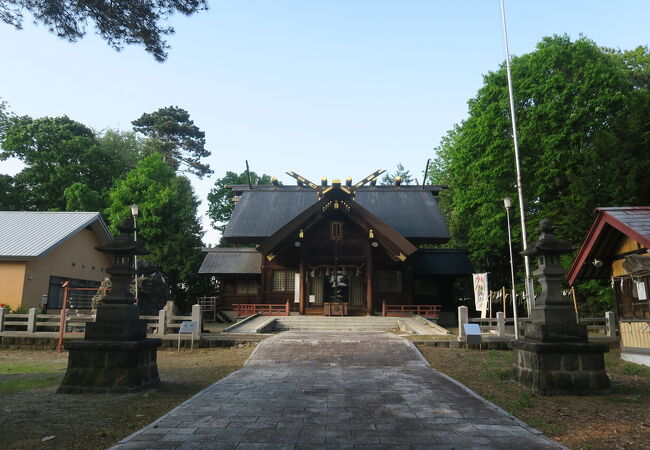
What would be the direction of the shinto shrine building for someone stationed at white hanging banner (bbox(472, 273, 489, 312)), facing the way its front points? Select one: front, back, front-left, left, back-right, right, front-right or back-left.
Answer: back-right

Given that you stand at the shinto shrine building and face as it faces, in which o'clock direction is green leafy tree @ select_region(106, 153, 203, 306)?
The green leafy tree is roughly at 4 o'clock from the shinto shrine building.

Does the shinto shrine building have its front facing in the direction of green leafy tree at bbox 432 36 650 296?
no

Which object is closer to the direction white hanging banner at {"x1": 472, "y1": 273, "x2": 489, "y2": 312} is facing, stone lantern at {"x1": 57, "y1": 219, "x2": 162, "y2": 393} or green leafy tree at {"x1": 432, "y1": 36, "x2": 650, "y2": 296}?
the stone lantern

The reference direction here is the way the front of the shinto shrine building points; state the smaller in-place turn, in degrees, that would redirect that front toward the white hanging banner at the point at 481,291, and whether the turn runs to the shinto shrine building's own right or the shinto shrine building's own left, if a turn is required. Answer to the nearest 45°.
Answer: approximately 45° to the shinto shrine building's own left

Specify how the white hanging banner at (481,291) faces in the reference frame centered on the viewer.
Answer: facing the viewer

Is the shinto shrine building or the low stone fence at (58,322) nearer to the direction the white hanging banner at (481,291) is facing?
the low stone fence

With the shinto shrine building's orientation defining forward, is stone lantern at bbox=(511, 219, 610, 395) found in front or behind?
in front

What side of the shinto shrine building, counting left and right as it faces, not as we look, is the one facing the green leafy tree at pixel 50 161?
right

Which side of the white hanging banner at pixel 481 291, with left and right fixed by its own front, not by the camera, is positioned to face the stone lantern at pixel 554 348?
front

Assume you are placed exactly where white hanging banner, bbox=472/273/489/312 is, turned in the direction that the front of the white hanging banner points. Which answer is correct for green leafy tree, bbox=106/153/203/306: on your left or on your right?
on your right

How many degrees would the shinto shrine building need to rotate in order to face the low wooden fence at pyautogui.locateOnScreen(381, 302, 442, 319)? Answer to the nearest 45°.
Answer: approximately 90° to its left

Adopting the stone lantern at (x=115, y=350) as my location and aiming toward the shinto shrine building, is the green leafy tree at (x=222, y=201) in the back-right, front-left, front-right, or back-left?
front-left

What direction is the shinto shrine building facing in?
toward the camera

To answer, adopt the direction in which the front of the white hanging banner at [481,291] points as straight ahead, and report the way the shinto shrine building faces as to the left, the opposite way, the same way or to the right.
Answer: the same way

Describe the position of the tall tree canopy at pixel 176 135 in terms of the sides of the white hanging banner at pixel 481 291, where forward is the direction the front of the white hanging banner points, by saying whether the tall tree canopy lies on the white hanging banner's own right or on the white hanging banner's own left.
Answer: on the white hanging banner's own right
